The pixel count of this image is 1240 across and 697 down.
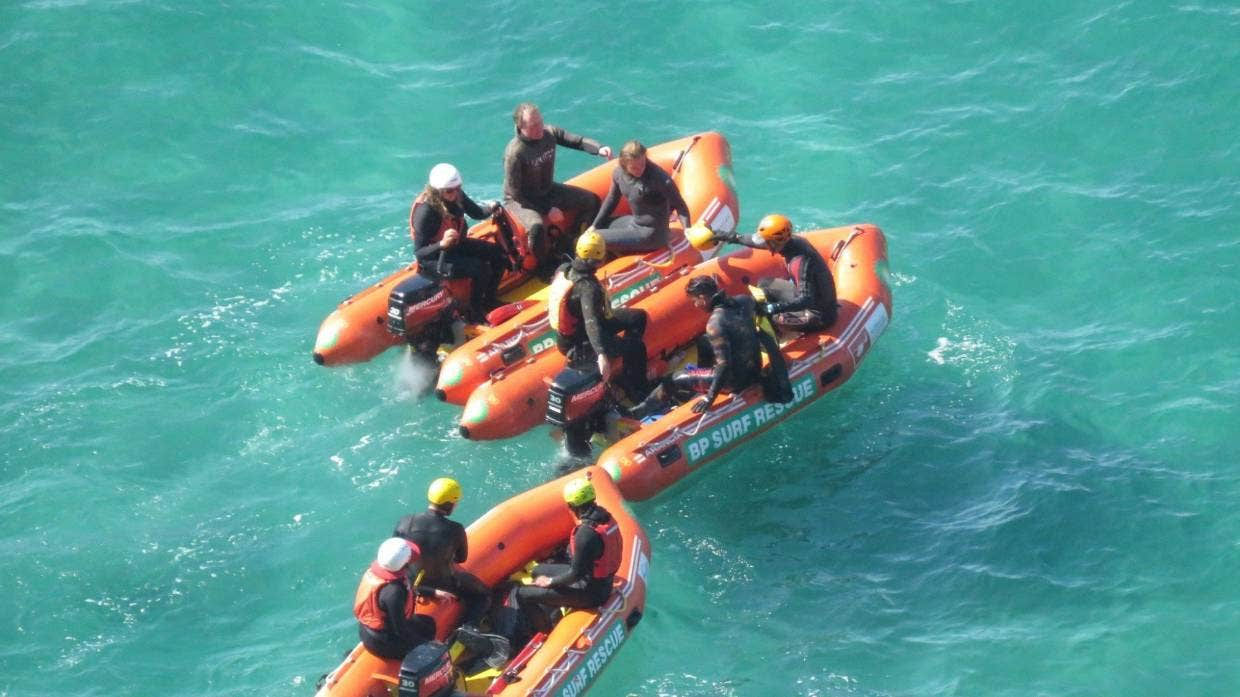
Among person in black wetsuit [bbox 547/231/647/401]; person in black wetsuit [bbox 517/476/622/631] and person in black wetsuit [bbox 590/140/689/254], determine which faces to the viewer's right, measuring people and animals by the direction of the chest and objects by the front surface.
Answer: person in black wetsuit [bbox 547/231/647/401]

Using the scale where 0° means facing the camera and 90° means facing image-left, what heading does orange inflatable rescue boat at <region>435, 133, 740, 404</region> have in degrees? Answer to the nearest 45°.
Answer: approximately 225°

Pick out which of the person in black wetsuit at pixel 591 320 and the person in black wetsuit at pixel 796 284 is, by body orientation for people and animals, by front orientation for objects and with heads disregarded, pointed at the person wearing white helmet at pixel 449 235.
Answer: the person in black wetsuit at pixel 796 284

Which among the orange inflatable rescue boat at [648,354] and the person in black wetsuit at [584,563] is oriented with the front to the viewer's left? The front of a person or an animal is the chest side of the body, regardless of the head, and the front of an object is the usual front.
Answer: the person in black wetsuit

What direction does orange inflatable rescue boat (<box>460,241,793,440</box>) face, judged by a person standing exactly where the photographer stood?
facing away from the viewer and to the right of the viewer

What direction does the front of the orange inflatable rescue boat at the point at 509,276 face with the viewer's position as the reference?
facing away from the viewer and to the right of the viewer

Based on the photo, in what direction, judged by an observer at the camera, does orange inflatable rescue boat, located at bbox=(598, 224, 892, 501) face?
facing away from the viewer and to the right of the viewer

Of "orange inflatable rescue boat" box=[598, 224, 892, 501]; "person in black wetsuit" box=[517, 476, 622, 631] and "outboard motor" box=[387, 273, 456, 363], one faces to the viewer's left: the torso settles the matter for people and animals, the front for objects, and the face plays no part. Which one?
the person in black wetsuit

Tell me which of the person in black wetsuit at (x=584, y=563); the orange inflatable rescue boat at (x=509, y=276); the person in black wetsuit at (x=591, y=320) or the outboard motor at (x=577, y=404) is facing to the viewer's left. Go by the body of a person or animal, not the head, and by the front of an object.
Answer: the person in black wetsuit at (x=584, y=563)

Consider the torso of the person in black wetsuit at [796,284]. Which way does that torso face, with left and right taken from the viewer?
facing to the left of the viewer

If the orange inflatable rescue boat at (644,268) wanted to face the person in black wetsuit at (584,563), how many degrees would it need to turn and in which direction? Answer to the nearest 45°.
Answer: approximately 135° to its right

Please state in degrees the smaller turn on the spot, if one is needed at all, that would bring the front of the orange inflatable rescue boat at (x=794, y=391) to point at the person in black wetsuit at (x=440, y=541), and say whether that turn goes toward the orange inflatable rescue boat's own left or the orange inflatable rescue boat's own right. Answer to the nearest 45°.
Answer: approximately 180°
